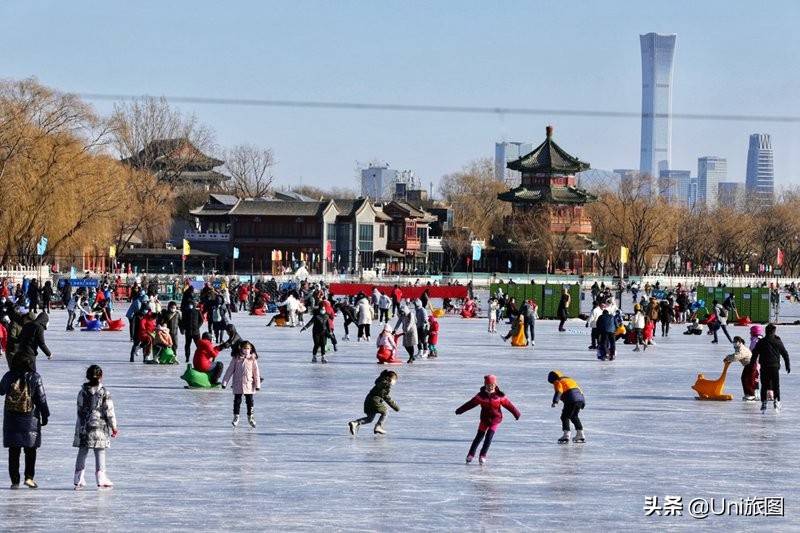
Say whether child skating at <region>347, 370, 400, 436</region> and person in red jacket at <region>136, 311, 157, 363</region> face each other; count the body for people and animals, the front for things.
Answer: no

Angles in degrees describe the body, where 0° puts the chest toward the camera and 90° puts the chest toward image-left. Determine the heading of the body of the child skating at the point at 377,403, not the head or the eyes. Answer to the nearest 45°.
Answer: approximately 270°

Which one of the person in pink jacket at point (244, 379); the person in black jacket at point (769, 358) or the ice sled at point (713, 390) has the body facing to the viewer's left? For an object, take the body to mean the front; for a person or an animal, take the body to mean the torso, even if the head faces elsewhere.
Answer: the ice sled

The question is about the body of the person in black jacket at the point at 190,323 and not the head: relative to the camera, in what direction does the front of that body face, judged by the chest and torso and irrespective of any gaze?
away from the camera

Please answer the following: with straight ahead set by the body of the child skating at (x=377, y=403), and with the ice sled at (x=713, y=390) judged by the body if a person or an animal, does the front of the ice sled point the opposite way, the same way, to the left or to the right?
the opposite way

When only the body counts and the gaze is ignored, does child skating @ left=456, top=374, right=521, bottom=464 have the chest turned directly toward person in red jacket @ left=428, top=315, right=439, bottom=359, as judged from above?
no

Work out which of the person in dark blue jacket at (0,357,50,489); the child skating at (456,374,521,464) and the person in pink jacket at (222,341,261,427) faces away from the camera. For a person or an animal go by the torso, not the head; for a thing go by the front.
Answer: the person in dark blue jacket

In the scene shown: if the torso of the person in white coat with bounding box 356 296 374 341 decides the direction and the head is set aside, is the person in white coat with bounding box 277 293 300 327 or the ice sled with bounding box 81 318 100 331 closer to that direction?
the person in white coat

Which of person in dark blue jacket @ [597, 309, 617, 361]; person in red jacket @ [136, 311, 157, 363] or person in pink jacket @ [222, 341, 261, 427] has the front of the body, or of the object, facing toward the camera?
the person in pink jacket

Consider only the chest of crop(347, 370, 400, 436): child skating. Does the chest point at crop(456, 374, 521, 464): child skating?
no

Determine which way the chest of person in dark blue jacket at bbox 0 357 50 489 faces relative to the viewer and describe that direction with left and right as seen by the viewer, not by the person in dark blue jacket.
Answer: facing away from the viewer
